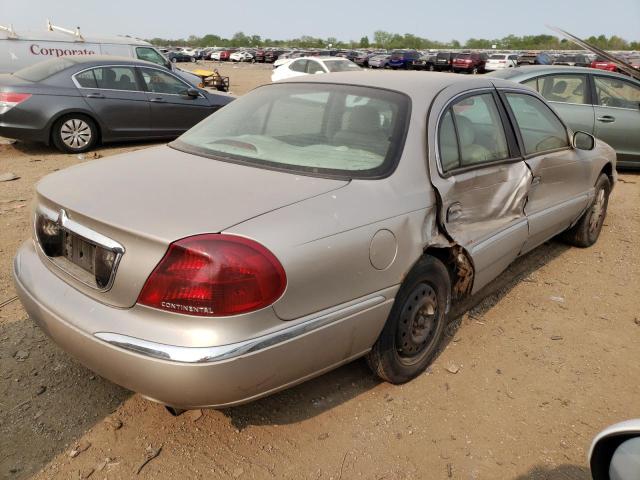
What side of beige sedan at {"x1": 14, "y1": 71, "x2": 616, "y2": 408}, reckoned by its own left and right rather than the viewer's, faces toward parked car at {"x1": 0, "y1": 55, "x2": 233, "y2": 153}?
left

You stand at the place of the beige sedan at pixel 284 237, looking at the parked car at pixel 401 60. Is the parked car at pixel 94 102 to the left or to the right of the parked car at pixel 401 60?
left

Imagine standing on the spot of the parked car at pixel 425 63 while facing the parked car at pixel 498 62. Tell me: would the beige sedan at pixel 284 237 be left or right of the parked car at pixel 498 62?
right

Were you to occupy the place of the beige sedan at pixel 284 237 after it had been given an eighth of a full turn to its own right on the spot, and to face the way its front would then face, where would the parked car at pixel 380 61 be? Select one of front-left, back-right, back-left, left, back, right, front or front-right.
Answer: left

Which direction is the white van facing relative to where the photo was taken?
to the viewer's right

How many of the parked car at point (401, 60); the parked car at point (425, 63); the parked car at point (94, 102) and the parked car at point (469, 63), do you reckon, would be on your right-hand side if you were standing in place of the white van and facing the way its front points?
1

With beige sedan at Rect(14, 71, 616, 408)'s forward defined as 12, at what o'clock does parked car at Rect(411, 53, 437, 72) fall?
The parked car is roughly at 11 o'clock from the beige sedan.

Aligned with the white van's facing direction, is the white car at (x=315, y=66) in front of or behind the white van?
in front

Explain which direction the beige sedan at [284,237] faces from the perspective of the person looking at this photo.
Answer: facing away from the viewer and to the right of the viewer

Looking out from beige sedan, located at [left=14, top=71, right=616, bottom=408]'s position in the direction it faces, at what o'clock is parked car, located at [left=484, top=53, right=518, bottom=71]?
The parked car is roughly at 11 o'clock from the beige sedan.

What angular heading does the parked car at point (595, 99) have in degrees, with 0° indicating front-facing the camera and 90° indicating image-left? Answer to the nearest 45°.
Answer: approximately 270°

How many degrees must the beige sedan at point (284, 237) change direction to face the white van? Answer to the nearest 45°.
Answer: approximately 90° to its left

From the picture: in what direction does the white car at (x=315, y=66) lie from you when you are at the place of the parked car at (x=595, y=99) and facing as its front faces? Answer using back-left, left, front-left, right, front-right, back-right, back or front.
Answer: back-left
